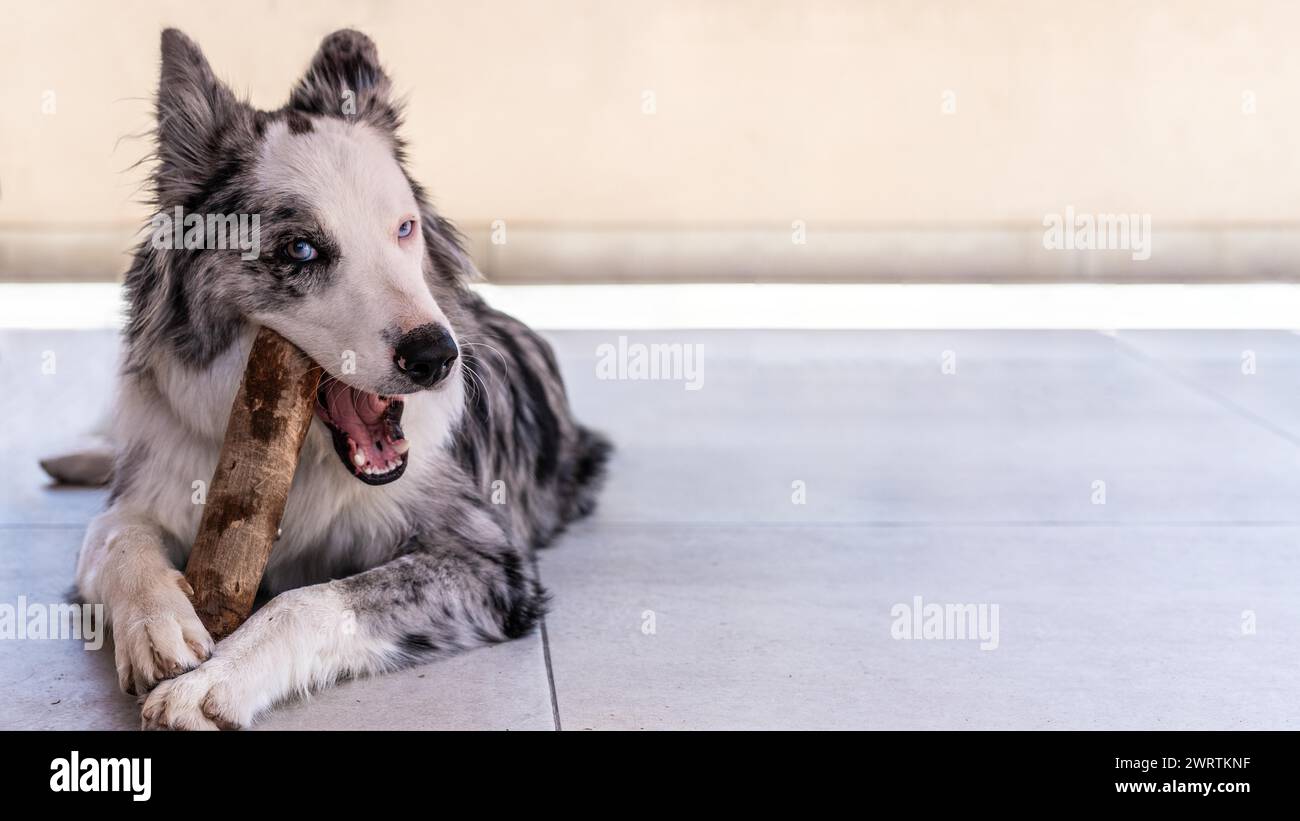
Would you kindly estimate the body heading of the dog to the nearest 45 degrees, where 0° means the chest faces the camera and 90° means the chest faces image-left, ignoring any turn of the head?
approximately 45°
